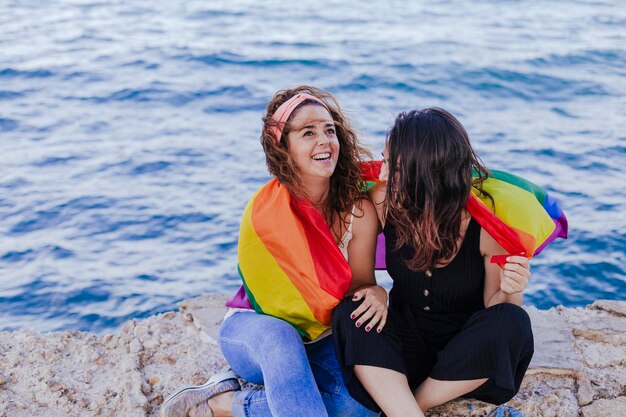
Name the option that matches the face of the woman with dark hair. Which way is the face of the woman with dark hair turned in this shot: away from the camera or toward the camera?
away from the camera

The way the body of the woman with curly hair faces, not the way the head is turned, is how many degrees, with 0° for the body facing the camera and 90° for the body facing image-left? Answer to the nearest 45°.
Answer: approximately 315°

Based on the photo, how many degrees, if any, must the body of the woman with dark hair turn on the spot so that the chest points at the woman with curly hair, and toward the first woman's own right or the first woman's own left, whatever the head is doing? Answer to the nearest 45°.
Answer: approximately 90° to the first woman's own right

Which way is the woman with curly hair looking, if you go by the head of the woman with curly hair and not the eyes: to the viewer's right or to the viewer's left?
to the viewer's right
